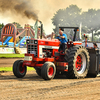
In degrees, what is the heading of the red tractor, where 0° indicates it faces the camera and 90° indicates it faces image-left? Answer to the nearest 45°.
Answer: approximately 45°
